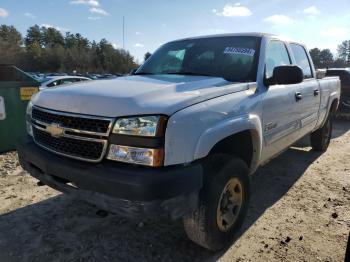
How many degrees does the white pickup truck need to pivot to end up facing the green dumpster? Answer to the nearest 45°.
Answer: approximately 90° to its right

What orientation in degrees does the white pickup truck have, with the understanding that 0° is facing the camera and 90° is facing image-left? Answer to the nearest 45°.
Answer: approximately 45°
